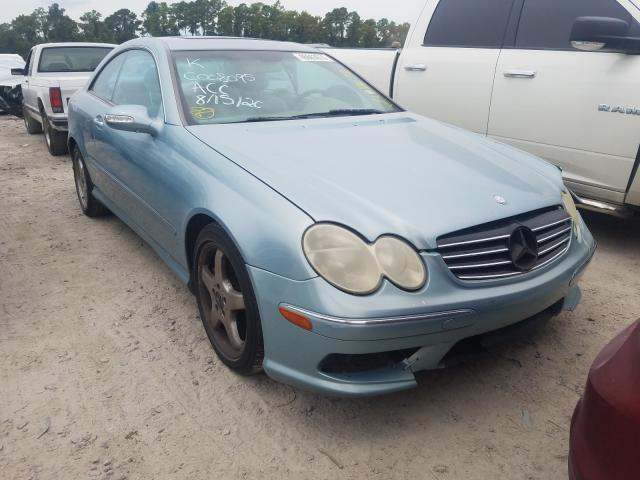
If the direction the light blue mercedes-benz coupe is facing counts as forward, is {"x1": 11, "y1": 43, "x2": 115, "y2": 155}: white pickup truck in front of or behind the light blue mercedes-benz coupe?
behind

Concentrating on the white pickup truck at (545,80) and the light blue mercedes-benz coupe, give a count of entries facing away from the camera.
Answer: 0

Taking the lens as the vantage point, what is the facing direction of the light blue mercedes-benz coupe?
facing the viewer and to the right of the viewer

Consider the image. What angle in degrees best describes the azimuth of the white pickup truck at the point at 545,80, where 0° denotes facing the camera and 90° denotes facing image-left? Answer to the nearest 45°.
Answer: approximately 315°

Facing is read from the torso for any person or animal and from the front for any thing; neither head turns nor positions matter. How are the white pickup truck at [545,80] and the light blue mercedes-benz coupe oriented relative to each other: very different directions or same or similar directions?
same or similar directions

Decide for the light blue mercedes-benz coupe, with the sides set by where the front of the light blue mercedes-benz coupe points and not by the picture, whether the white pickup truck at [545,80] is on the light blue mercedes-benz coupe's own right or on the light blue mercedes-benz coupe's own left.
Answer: on the light blue mercedes-benz coupe's own left

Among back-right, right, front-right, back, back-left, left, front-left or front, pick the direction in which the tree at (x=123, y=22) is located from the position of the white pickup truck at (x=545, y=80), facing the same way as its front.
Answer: back

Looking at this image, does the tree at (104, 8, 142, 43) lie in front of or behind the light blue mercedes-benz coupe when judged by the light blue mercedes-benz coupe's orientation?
behind

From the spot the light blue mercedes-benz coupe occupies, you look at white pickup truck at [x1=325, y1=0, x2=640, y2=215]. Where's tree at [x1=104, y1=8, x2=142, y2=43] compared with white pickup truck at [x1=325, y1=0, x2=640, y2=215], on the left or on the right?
left

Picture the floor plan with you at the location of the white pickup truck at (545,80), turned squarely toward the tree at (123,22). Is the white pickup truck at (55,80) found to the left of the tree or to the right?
left
